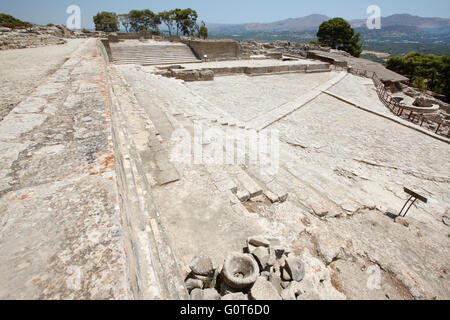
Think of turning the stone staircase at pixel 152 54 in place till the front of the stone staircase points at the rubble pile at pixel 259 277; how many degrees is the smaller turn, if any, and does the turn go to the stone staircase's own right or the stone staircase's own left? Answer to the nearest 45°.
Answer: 0° — it already faces it

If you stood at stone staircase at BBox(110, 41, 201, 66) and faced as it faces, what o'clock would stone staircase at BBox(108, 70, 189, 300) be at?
stone staircase at BBox(108, 70, 189, 300) is roughly at 12 o'clock from stone staircase at BBox(110, 41, 201, 66).

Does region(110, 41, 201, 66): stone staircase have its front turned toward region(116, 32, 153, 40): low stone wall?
no

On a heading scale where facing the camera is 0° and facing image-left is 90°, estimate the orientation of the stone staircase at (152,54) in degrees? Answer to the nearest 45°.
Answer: approximately 0°

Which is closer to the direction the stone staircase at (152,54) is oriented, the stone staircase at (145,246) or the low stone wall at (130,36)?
the stone staircase

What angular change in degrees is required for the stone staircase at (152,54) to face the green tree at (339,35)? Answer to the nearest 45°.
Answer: approximately 135° to its left

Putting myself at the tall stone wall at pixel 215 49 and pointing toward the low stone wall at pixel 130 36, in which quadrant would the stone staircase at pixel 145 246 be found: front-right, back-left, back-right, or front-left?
back-left

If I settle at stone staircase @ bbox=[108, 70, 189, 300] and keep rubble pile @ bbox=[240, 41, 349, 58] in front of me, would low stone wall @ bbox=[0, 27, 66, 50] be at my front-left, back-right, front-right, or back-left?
front-left
